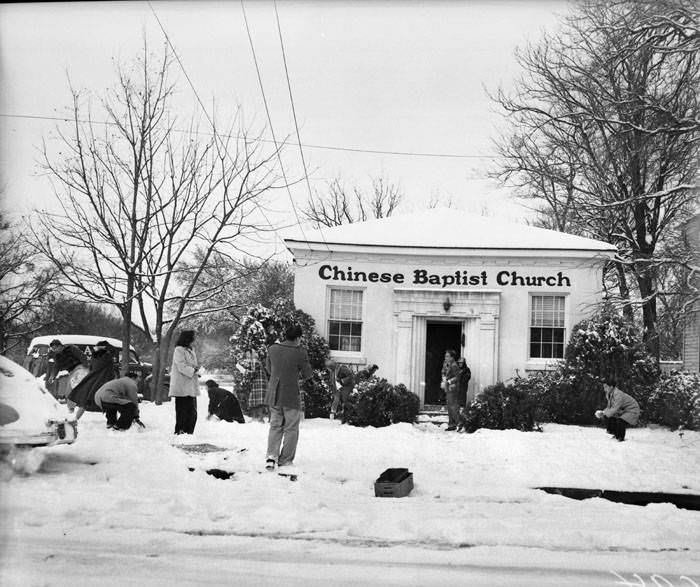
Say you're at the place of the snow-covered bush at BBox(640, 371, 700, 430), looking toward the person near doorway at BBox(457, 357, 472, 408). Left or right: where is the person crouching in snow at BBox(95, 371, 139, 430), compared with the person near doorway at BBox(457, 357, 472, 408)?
left

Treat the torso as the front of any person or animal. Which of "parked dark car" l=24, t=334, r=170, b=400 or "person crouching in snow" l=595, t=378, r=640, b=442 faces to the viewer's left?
the person crouching in snow

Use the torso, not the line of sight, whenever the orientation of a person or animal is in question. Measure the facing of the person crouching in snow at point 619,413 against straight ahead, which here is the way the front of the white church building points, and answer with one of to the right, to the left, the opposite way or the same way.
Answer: to the right

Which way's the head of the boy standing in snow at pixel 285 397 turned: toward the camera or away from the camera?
away from the camera
